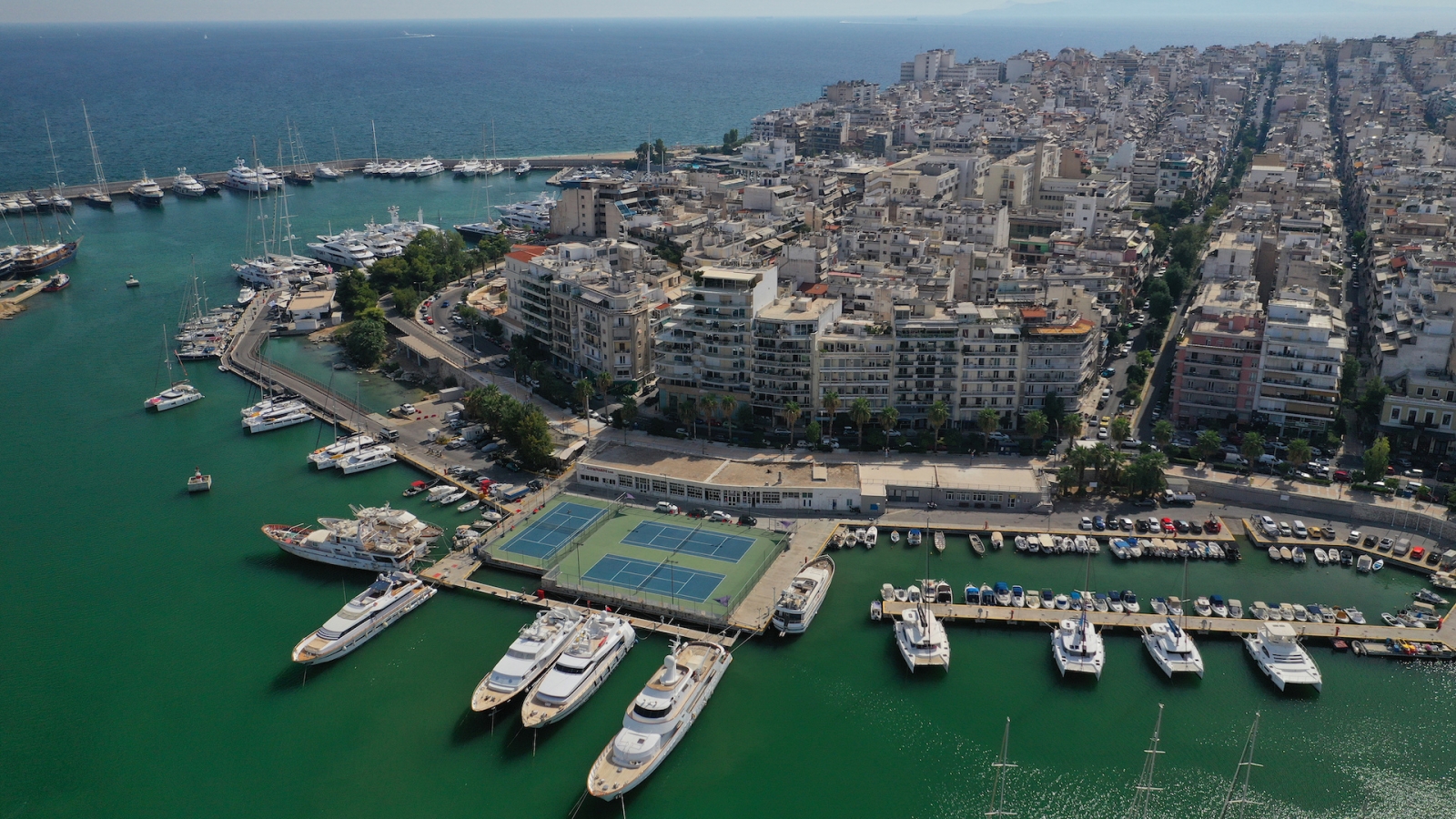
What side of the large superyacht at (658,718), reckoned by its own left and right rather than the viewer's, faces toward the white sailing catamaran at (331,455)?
right

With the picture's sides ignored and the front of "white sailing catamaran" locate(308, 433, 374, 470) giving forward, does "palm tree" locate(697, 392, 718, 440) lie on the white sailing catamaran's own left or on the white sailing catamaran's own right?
on the white sailing catamaran's own left

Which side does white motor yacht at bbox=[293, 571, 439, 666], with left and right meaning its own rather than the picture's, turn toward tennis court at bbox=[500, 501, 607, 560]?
back

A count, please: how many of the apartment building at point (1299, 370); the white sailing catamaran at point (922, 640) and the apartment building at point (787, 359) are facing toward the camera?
3

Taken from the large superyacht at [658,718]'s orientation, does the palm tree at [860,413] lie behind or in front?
behind

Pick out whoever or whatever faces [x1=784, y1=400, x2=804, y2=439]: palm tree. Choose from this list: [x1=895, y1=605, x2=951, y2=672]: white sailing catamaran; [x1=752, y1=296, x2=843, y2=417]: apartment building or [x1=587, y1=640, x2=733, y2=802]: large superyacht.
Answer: the apartment building

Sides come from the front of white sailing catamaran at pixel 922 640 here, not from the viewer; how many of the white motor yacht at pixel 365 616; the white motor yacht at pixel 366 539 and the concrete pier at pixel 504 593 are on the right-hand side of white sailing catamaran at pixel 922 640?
3

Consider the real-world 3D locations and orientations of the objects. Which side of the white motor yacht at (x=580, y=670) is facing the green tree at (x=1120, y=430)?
back

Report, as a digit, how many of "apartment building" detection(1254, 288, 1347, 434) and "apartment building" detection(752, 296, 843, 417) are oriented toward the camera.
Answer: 2

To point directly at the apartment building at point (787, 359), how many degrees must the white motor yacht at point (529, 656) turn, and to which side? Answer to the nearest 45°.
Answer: approximately 180°

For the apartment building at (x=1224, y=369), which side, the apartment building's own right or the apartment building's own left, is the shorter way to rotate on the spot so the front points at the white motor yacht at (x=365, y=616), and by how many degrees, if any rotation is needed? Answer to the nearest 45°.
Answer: approximately 45° to the apartment building's own right

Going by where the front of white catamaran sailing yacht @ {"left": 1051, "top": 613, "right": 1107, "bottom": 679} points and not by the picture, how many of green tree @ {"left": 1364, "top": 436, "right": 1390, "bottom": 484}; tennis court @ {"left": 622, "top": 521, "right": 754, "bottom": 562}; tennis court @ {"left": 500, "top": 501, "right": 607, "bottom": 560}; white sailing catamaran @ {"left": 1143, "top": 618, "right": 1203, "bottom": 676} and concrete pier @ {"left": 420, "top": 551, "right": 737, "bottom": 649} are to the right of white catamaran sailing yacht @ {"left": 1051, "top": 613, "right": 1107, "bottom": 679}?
3

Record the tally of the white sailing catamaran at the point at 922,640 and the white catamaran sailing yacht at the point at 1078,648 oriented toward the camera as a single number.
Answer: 2

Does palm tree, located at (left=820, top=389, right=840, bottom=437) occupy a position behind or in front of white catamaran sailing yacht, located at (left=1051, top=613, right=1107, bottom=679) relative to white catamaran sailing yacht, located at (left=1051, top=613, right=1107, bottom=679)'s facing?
behind
